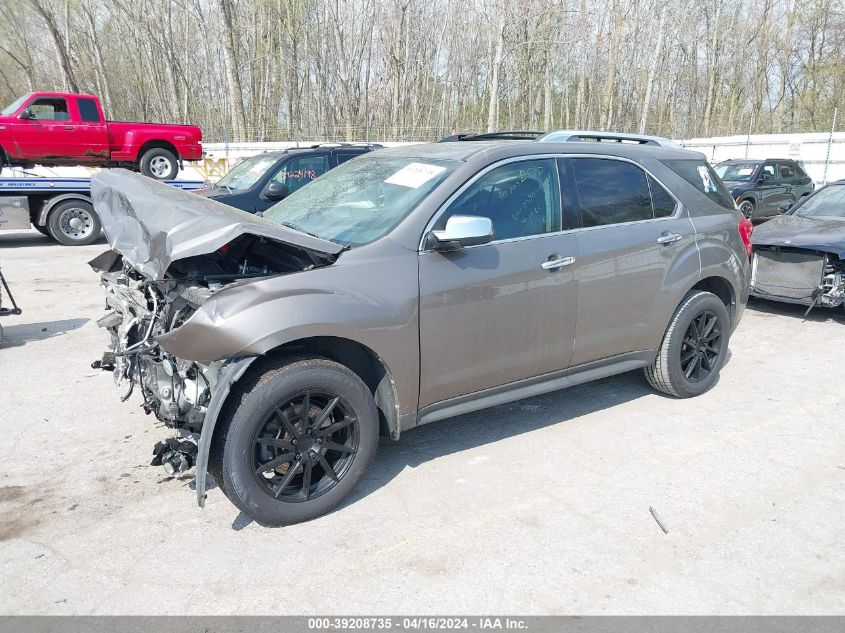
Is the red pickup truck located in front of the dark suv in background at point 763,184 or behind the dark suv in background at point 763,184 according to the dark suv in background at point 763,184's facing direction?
in front

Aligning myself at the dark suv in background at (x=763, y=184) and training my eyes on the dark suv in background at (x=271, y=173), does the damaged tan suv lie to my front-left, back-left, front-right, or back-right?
front-left

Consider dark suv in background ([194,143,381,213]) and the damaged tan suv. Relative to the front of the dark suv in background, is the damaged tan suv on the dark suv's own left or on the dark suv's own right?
on the dark suv's own left

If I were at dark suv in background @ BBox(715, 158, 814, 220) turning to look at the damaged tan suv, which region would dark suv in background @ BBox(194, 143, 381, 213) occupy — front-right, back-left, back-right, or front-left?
front-right

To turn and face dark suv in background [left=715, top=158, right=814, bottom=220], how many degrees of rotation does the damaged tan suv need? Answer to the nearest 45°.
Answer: approximately 180°

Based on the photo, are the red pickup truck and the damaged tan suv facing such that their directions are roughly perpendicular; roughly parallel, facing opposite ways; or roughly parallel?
roughly parallel

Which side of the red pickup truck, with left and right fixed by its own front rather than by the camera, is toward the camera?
left

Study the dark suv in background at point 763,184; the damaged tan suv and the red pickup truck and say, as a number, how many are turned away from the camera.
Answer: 0

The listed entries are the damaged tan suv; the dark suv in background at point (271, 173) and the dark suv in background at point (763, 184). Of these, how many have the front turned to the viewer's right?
0

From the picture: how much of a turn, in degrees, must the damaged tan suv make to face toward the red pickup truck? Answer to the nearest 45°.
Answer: approximately 90° to its right

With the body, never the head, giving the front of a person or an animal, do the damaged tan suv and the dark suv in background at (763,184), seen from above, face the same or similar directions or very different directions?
same or similar directions

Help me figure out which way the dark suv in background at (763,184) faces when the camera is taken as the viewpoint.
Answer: facing the viewer and to the left of the viewer

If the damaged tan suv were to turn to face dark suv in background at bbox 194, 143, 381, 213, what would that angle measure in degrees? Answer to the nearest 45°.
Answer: approximately 135° to its right

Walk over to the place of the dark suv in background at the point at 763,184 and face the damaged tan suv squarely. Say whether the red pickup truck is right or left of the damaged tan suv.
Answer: right

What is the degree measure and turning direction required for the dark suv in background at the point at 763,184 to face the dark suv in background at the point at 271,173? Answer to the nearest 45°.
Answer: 0° — it already faces it
